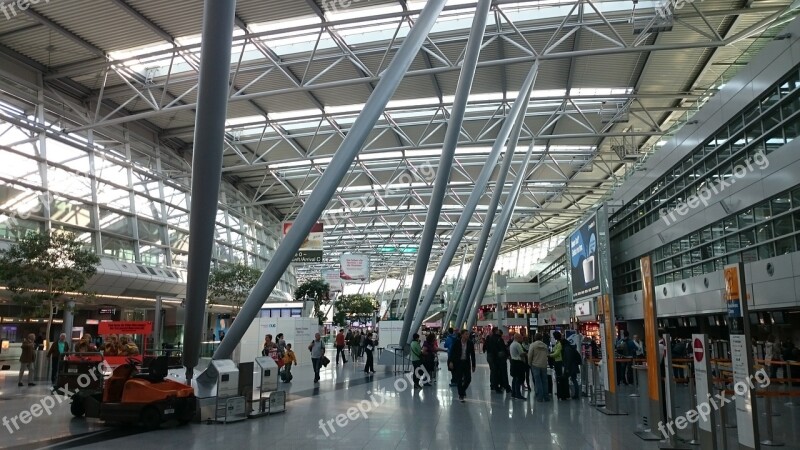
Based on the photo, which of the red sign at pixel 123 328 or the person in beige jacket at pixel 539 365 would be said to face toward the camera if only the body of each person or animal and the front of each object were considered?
the red sign

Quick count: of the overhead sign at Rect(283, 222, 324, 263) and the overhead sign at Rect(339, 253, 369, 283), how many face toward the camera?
2

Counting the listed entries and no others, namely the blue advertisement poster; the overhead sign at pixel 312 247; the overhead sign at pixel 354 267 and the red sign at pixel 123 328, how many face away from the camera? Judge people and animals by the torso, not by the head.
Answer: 0

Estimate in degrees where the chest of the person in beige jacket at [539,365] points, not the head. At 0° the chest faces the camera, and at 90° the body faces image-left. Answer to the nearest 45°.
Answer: approximately 180°

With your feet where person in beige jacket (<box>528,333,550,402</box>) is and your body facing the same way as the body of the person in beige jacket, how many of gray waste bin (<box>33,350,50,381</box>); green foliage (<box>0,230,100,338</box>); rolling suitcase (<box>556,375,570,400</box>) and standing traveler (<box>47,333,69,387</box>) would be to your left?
3

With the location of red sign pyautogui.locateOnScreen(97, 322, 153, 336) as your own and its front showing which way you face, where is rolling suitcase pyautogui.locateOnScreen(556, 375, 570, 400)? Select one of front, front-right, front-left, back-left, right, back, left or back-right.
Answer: front-left

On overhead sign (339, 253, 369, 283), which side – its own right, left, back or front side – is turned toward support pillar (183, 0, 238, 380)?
front

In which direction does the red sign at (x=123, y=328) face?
toward the camera

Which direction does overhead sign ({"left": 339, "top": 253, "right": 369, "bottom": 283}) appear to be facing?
toward the camera

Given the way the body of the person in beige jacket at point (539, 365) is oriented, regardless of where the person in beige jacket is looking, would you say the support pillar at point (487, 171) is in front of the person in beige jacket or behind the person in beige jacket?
in front

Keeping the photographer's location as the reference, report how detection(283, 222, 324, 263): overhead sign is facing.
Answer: facing the viewer

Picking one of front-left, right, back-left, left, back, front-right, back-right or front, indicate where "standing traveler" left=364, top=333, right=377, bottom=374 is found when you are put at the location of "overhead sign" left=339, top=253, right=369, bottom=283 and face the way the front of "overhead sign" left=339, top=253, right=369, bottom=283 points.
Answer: front

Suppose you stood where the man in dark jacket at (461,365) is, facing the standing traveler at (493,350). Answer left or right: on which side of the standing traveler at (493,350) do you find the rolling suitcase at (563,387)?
right

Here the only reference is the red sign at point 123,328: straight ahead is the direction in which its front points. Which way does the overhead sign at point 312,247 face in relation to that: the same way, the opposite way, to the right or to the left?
the same way

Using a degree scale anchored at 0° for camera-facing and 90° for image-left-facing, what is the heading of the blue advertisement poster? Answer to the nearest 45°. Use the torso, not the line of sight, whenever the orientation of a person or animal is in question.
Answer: approximately 45°
